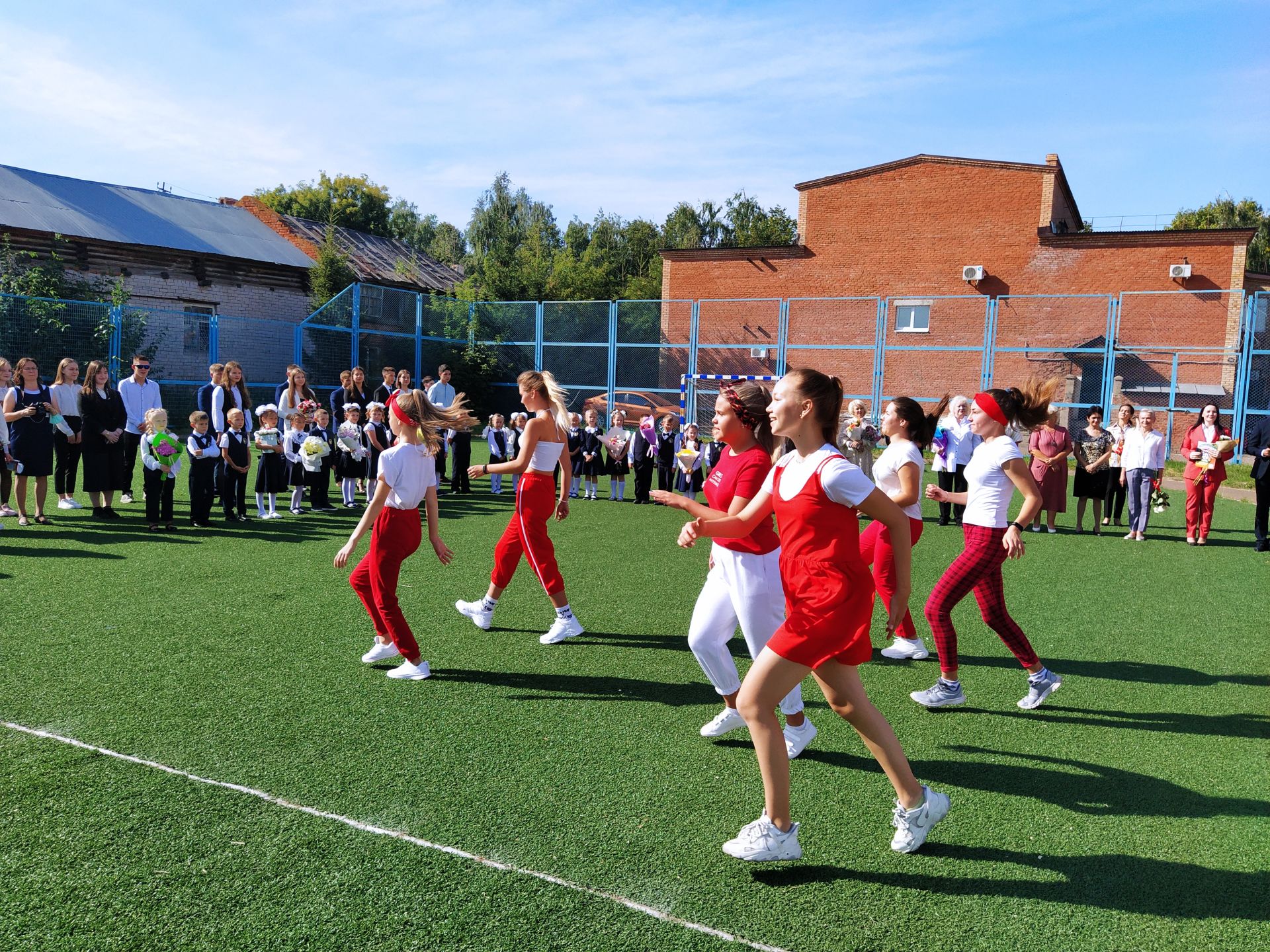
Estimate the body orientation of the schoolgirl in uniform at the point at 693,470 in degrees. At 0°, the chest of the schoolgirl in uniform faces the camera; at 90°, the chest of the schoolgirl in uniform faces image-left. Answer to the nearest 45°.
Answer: approximately 0°

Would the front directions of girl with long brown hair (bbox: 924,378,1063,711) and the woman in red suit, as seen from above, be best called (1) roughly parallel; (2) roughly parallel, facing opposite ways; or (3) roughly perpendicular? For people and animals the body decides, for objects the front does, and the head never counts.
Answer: roughly perpendicular

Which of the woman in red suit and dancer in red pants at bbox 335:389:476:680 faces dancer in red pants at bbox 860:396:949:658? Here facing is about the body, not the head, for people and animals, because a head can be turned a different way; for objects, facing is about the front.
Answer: the woman in red suit

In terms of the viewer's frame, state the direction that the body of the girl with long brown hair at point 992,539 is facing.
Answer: to the viewer's left

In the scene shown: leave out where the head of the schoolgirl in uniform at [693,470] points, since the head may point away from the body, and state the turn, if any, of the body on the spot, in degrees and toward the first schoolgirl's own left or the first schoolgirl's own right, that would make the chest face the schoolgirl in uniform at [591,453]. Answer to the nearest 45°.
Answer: approximately 45° to the first schoolgirl's own right

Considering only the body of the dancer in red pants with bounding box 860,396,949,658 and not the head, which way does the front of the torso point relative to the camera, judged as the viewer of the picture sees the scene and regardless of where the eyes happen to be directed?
to the viewer's left

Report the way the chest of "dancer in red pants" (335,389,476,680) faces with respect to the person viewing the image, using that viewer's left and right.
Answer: facing away from the viewer and to the left of the viewer

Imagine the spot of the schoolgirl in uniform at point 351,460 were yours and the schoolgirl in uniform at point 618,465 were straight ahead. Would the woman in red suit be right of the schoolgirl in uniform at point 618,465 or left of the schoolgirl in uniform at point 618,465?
right
